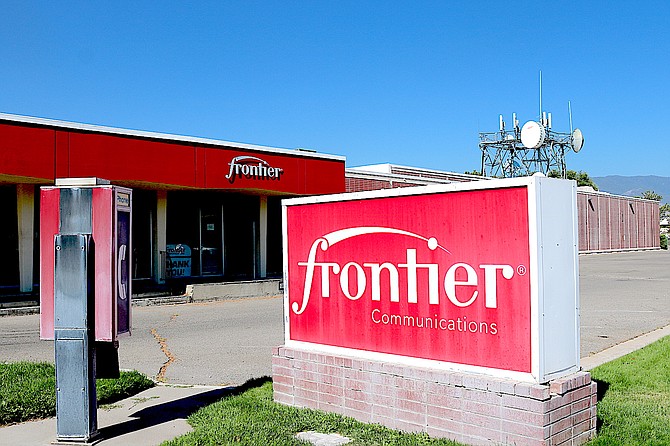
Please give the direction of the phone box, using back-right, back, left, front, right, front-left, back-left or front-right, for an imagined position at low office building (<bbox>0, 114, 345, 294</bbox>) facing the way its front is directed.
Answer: front-right

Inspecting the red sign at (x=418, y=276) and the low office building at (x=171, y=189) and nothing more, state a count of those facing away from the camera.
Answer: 0

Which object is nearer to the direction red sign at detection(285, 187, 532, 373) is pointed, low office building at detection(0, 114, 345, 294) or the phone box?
the phone box

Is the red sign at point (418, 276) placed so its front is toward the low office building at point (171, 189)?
no

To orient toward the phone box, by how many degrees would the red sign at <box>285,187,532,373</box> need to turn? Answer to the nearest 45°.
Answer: approximately 45° to its right

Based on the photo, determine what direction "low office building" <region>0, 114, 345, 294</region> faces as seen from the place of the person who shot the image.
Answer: facing the viewer and to the right of the viewer

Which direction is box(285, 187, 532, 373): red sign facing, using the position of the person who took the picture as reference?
facing the viewer and to the left of the viewer
